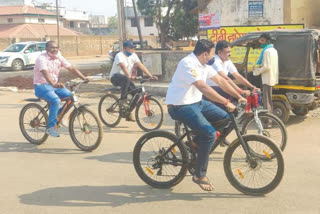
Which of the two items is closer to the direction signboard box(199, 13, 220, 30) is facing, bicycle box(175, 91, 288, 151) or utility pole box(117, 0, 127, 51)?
the bicycle

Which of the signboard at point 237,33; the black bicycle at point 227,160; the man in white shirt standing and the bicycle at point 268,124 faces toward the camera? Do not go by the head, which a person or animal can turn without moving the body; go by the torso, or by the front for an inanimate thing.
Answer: the signboard

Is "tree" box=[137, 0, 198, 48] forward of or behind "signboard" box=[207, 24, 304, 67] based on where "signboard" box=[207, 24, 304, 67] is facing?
behind

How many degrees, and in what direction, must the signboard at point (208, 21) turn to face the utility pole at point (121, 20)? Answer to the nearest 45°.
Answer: approximately 90° to its right

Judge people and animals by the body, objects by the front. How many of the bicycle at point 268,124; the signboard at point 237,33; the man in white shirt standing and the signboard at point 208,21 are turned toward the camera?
2

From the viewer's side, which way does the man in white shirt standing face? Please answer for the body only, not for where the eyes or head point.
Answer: to the viewer's left
